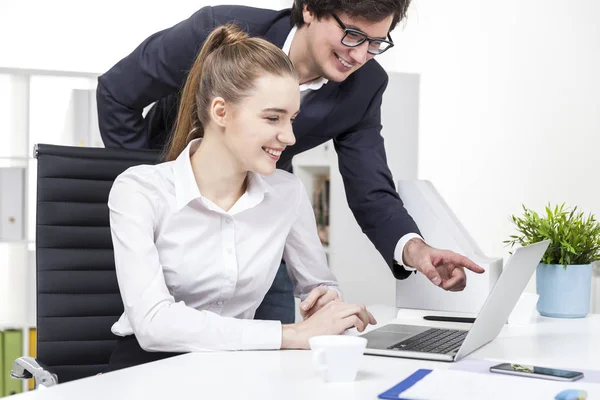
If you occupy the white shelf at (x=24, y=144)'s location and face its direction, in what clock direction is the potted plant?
The potted plant is roughly at 11 o'clock from the white shelf.

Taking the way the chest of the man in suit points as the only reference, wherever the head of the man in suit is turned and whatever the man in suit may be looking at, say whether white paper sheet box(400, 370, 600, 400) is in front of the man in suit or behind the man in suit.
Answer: in front

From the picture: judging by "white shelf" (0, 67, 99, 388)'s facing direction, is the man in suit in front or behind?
in front

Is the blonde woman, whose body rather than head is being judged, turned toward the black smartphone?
yes

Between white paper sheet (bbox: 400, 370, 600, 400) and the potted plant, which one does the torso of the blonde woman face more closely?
the white paper sheet

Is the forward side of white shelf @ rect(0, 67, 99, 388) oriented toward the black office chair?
yes

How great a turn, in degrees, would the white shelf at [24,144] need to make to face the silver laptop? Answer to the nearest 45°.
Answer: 0° — it already faces it

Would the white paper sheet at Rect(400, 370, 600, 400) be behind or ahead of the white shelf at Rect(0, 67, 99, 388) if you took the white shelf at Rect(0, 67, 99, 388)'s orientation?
ahead

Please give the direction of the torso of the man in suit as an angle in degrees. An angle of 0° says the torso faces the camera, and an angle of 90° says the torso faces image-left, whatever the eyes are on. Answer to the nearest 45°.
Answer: approximately 315°

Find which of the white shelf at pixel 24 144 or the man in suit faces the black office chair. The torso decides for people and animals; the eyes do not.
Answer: the white shelf
